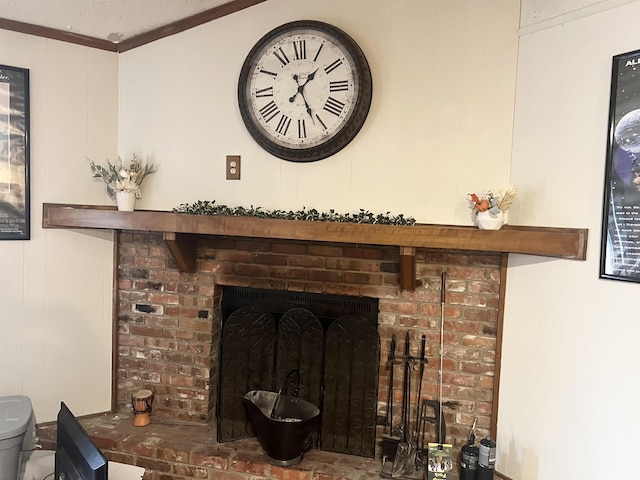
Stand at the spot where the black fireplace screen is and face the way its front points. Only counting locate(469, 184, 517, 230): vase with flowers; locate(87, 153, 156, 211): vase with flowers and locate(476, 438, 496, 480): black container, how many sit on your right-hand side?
1

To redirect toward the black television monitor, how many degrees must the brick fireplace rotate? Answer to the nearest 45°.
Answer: approximately 45° to its right

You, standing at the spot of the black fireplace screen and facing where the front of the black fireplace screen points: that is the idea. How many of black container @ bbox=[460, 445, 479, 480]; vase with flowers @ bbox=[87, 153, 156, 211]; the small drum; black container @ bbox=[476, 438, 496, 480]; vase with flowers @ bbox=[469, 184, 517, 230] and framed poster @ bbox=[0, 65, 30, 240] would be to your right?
3

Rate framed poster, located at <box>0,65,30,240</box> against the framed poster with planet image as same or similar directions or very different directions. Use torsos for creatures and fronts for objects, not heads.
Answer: very different directions

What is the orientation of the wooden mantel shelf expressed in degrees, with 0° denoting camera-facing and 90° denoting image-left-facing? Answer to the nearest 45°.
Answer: approximately 0°

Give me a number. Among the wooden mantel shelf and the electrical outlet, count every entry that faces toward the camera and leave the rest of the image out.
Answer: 2

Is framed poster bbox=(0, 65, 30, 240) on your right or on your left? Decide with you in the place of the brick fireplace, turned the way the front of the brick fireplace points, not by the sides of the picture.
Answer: on your right

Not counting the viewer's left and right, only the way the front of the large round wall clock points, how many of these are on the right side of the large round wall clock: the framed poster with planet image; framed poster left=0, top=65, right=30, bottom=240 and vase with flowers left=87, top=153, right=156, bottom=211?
2

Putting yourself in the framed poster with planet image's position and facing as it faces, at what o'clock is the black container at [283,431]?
The black container is roughly at 1 o'clock from the framed poster with planet image.

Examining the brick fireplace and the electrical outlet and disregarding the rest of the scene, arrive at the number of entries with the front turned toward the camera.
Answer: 2

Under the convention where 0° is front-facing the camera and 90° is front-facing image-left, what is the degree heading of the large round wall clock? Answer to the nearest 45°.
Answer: approximately 0°

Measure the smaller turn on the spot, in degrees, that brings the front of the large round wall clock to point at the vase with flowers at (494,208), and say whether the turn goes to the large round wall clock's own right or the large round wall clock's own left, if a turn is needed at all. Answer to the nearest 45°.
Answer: approximately 45° to the large round wall clock's own left
